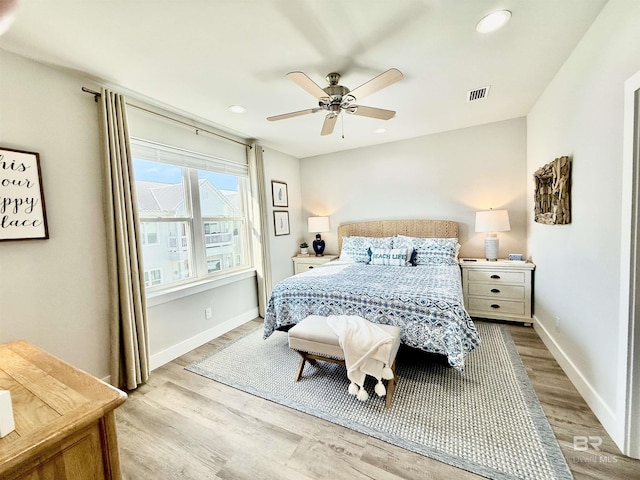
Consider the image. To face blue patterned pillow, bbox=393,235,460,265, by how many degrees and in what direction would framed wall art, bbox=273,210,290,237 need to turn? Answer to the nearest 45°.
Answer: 0° — it already faces it

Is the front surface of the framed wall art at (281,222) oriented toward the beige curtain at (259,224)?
no

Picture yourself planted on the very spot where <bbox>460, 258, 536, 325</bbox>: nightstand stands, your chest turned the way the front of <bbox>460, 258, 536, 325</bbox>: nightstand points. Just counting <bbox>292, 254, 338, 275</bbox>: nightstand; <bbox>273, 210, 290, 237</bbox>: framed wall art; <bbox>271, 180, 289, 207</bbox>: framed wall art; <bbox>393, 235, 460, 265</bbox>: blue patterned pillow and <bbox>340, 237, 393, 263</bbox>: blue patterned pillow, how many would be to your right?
5

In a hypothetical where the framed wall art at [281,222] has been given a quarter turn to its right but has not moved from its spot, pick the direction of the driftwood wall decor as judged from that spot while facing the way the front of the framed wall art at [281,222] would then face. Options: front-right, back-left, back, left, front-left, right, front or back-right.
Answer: left

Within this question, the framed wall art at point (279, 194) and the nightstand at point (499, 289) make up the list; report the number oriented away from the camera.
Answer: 0

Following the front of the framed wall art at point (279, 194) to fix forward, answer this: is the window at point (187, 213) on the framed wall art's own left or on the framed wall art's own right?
on the framed wall art's own right

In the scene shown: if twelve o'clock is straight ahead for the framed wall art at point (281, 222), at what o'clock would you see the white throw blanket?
The white throw blanket is roughly at 1 o'clock from the framed wall art.

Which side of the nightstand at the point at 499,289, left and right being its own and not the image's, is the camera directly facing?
front

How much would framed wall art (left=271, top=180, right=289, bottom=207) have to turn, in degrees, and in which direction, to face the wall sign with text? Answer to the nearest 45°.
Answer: approximately 90° to its right

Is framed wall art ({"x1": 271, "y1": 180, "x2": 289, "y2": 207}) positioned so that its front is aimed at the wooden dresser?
no

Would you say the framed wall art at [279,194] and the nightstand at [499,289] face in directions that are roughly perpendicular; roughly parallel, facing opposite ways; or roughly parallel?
roughly perpendicular

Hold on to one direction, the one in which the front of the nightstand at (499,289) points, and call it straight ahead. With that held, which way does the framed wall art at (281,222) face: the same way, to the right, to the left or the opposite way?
to the left

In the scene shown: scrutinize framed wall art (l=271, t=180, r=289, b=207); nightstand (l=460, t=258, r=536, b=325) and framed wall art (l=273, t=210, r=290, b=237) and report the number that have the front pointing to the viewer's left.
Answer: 0

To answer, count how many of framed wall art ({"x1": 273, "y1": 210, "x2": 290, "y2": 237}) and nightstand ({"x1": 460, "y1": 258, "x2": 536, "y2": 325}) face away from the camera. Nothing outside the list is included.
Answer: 0

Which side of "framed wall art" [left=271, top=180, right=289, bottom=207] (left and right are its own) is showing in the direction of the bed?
front

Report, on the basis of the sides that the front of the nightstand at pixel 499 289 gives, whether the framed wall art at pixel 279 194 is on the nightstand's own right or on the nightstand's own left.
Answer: on the nightstand's own right

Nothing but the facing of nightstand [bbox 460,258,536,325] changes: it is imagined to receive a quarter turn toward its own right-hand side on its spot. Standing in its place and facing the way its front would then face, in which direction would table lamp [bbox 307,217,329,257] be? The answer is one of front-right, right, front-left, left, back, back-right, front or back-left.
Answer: front

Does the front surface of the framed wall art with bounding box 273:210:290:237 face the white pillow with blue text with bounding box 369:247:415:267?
yes

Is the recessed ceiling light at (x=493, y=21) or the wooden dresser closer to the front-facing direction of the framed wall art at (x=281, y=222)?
the recessed ceiling light

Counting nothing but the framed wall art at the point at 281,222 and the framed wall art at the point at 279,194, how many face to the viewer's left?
0
